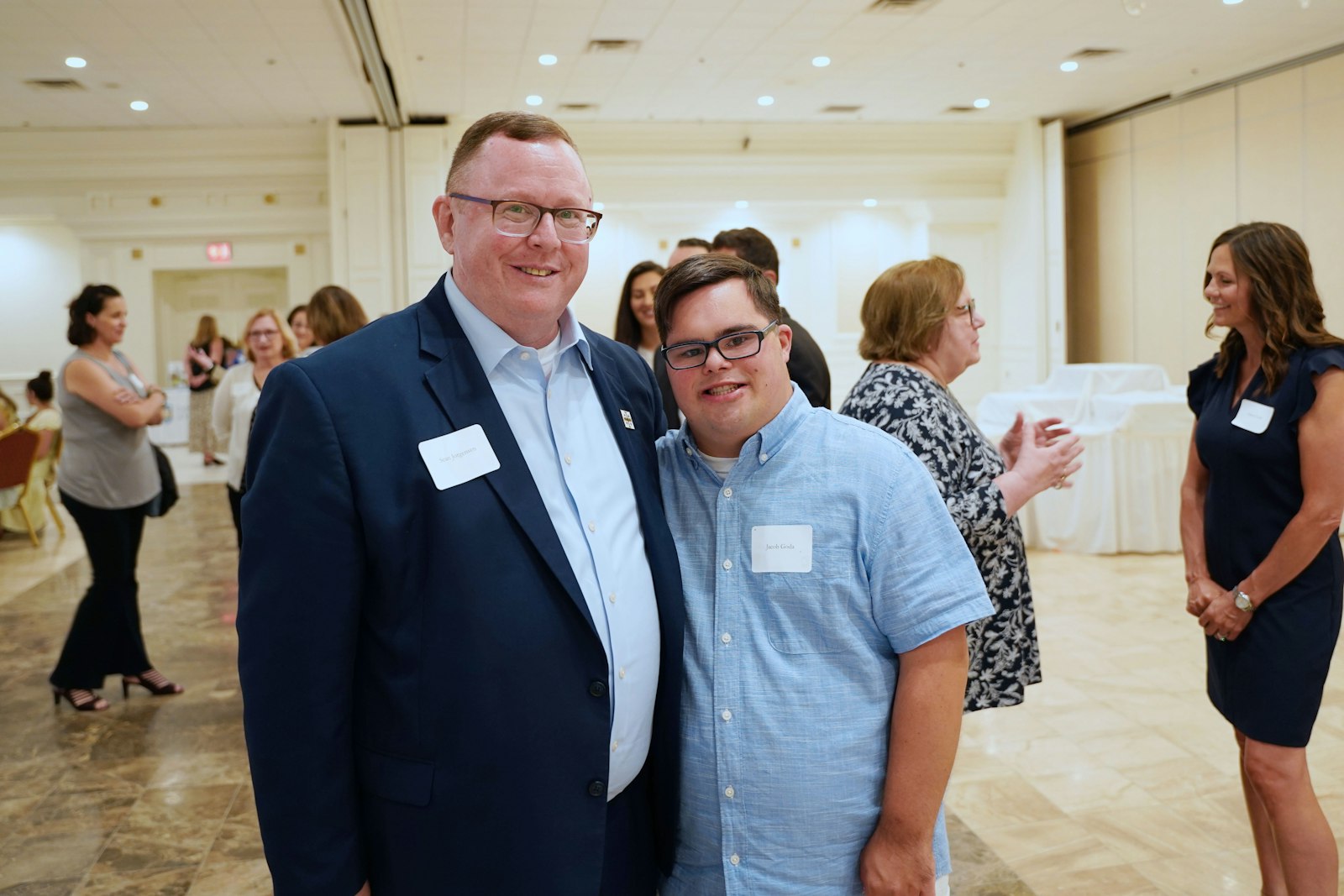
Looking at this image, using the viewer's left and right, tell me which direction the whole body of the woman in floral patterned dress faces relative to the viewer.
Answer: facing to the right of the viewer

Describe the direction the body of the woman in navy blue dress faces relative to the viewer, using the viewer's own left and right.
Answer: facing the viewer and to the left of the viewer

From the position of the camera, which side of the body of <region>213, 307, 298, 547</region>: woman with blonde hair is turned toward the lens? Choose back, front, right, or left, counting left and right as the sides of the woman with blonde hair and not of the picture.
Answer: front

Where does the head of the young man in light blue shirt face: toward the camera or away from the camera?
toward the camera

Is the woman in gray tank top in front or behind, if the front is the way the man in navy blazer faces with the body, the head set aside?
behind

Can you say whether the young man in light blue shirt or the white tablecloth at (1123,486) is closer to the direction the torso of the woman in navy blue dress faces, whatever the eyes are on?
the young man in light blue shirt

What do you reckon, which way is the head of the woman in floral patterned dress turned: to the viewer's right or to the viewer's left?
to the viewer's right

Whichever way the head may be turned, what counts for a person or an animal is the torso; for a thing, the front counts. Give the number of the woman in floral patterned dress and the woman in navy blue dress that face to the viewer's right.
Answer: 1

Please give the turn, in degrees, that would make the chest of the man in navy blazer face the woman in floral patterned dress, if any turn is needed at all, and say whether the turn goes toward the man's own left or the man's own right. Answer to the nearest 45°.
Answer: approximately 90° to the man's own left

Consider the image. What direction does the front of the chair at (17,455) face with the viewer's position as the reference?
facing away from the viewer and to the left of the viewer

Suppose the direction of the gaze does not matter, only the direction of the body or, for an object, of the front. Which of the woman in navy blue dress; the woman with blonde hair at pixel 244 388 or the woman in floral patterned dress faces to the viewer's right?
the woman in floral patterned dress

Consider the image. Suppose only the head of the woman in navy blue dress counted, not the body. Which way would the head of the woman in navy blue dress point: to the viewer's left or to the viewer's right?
to the viewer's left
